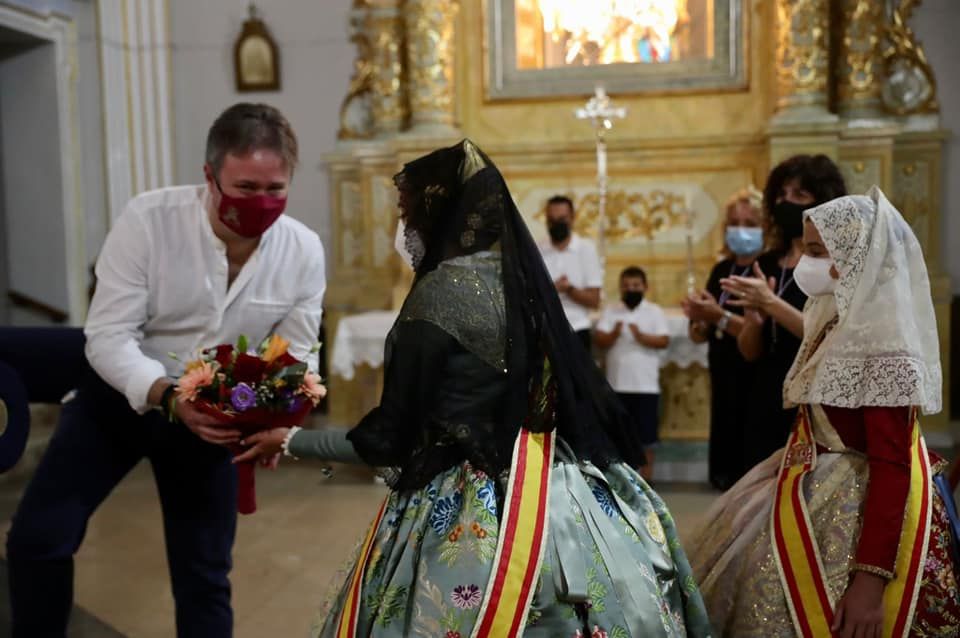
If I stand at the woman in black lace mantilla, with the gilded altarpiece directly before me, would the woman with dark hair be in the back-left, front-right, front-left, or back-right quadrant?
front-right

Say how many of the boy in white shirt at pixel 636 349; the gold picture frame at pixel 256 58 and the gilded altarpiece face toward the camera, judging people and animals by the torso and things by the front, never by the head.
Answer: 3

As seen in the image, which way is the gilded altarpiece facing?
toward the camera

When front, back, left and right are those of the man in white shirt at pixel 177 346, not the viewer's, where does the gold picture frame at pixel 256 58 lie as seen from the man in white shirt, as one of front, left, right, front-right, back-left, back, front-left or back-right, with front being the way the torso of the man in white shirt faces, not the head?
back-left

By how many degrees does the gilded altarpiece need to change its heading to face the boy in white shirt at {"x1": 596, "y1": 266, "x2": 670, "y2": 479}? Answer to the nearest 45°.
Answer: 0° — it already faces them

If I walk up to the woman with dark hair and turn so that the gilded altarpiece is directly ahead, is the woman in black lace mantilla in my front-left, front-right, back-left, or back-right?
back-left

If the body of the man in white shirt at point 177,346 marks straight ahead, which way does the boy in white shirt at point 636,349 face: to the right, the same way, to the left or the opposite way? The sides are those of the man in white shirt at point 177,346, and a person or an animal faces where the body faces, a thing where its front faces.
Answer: to the right

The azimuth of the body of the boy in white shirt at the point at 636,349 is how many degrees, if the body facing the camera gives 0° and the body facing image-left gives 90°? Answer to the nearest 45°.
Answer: approximately 0°

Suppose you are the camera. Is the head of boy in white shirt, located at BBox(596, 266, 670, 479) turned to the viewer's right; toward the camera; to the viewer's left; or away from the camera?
toward the camera

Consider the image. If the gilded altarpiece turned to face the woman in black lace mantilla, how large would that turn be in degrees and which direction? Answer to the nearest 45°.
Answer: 0° — it already faces them

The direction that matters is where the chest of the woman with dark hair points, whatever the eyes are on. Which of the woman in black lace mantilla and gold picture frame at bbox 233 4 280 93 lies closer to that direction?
the woman in black lace mantilla

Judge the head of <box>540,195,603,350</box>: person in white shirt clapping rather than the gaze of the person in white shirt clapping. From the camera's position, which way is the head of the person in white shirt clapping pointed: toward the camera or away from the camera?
toward the camera

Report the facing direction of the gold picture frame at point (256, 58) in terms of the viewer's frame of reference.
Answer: facing the viewer

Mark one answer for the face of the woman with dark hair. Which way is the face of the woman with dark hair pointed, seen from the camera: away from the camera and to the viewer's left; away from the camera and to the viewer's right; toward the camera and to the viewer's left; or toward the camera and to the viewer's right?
toward the camera and to the viewer's left

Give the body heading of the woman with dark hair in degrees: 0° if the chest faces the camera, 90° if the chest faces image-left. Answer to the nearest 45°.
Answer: approximately 45°

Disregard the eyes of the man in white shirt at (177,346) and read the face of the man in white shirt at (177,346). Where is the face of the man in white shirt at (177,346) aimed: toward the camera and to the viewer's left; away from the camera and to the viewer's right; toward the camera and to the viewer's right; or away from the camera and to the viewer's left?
toward the camera and to the viewer's right
